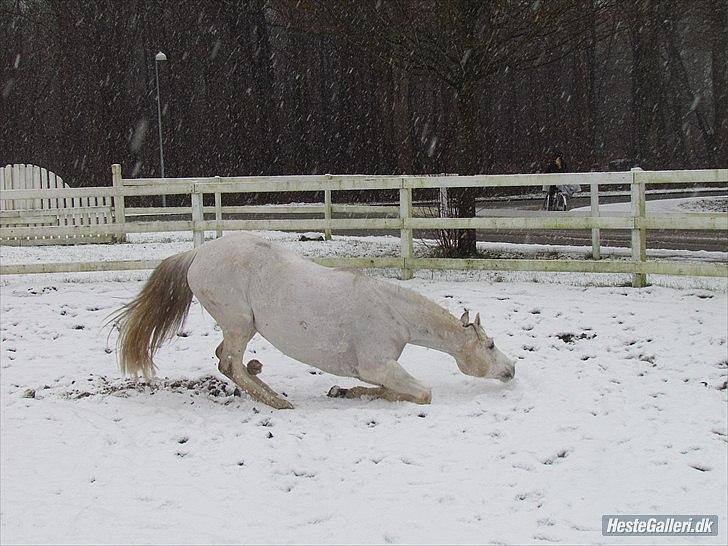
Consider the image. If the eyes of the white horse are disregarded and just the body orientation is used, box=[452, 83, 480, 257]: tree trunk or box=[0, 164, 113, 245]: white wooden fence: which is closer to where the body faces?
the tree trunk

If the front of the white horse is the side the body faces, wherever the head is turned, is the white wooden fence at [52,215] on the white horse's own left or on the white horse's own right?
on the white horse's own left

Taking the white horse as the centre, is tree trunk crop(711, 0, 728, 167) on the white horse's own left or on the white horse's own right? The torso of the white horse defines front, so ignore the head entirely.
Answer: on the white horse's own left

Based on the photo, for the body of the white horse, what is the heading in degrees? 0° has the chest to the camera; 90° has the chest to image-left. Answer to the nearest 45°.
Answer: approximately 270°

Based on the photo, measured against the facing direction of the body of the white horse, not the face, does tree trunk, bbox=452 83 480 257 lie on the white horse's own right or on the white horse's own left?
on the white horse's own left

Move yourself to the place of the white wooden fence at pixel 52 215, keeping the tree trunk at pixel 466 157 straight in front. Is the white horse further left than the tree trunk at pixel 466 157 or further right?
right

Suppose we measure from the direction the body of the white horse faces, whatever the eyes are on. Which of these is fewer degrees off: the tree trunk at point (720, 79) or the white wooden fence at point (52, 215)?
the tree trunk
